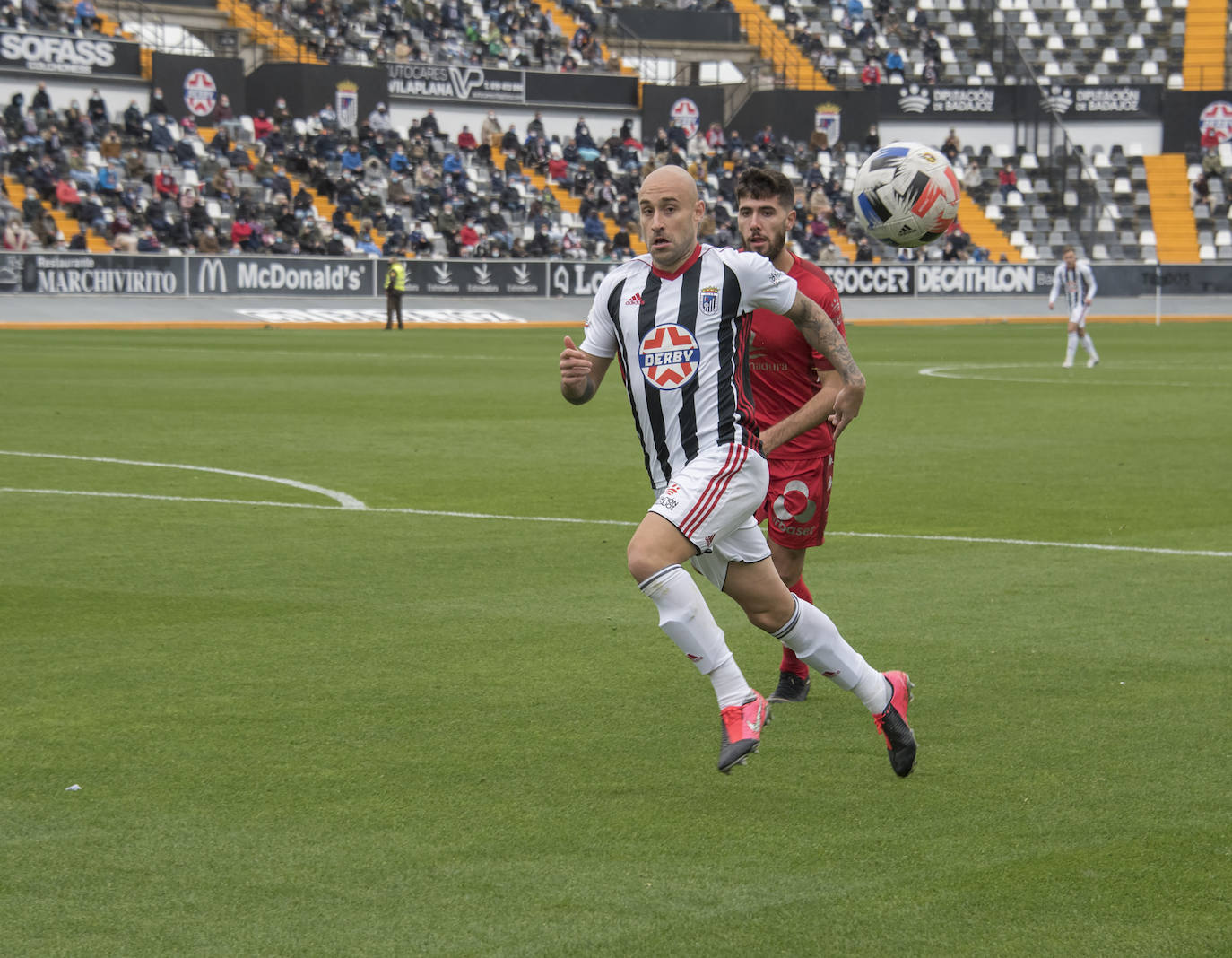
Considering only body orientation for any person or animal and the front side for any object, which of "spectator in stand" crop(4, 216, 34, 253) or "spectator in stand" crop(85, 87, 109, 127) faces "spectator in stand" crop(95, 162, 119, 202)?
"spectator in stand" crop(85, 87, 109, 127)

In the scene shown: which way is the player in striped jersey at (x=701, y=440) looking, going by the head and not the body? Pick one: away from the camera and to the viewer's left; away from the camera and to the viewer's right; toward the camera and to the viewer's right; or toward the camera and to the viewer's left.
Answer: toward the camera and to the viewer's left

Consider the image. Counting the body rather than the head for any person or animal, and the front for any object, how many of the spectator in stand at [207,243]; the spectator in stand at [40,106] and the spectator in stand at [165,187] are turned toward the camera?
3

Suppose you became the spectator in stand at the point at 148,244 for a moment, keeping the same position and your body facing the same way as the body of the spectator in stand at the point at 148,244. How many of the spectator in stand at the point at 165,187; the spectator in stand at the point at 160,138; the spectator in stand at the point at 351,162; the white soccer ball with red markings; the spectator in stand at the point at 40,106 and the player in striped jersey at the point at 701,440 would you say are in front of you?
2

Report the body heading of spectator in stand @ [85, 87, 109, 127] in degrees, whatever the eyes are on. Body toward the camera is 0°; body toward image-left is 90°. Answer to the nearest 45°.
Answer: approximately 0°

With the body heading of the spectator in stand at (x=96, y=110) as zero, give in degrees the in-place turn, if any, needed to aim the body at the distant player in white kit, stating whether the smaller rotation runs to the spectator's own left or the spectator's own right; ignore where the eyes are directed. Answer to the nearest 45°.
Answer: approximately 45° to the spectator's own left

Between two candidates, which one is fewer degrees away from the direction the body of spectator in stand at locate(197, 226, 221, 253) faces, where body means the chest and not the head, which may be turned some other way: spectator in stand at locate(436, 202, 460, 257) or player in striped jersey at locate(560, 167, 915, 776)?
the player in striped jersey

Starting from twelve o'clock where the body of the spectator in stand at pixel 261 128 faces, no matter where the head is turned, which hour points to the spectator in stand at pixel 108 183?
the spectator in stand at pixel 108 183 is roughly at 1 o'clock from the spectator in stand at pixel 261 128.

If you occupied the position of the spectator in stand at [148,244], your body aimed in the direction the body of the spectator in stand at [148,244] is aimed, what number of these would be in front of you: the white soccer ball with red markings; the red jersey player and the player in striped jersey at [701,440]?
3
